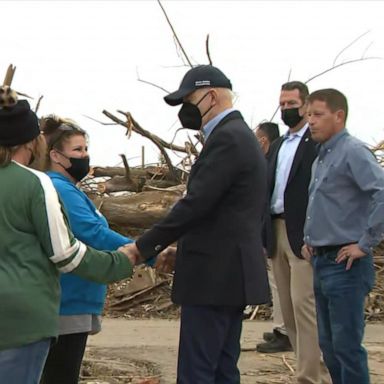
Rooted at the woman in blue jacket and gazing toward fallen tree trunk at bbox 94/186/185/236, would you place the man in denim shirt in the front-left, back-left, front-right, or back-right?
front-right

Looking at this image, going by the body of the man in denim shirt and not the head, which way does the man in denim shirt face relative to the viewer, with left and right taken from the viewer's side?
facing the viewer and to the left of the viewer

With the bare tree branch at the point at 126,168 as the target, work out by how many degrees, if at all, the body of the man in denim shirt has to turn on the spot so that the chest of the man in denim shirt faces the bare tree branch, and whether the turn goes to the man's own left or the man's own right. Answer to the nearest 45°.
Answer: approximately 90° to the man's own right

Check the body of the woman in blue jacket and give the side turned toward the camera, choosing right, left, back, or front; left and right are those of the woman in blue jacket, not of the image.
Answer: right

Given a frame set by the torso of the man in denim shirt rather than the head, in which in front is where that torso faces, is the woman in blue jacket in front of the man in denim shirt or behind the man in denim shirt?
in front

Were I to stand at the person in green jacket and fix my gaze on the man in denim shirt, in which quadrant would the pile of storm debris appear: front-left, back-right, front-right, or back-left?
front-left

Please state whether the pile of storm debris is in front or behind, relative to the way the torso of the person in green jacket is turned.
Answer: in front

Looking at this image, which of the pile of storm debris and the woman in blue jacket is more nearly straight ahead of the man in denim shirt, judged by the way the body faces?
the woman in blue jacket

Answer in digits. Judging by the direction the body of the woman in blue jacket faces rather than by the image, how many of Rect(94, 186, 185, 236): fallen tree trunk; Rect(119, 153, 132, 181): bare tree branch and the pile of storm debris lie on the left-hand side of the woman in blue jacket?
3

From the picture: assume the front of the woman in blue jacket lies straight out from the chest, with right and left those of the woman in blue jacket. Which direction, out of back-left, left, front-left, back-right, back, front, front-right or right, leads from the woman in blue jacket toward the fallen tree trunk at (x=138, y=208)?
left

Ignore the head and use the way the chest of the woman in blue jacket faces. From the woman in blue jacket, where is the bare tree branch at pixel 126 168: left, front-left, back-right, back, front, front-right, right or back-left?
left

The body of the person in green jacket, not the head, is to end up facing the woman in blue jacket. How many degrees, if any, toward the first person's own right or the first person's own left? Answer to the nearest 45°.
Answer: approximately 45° to the first person's own left

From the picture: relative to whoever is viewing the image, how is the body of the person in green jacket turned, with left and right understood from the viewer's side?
facing away from the viewer and to the right of the viewer
